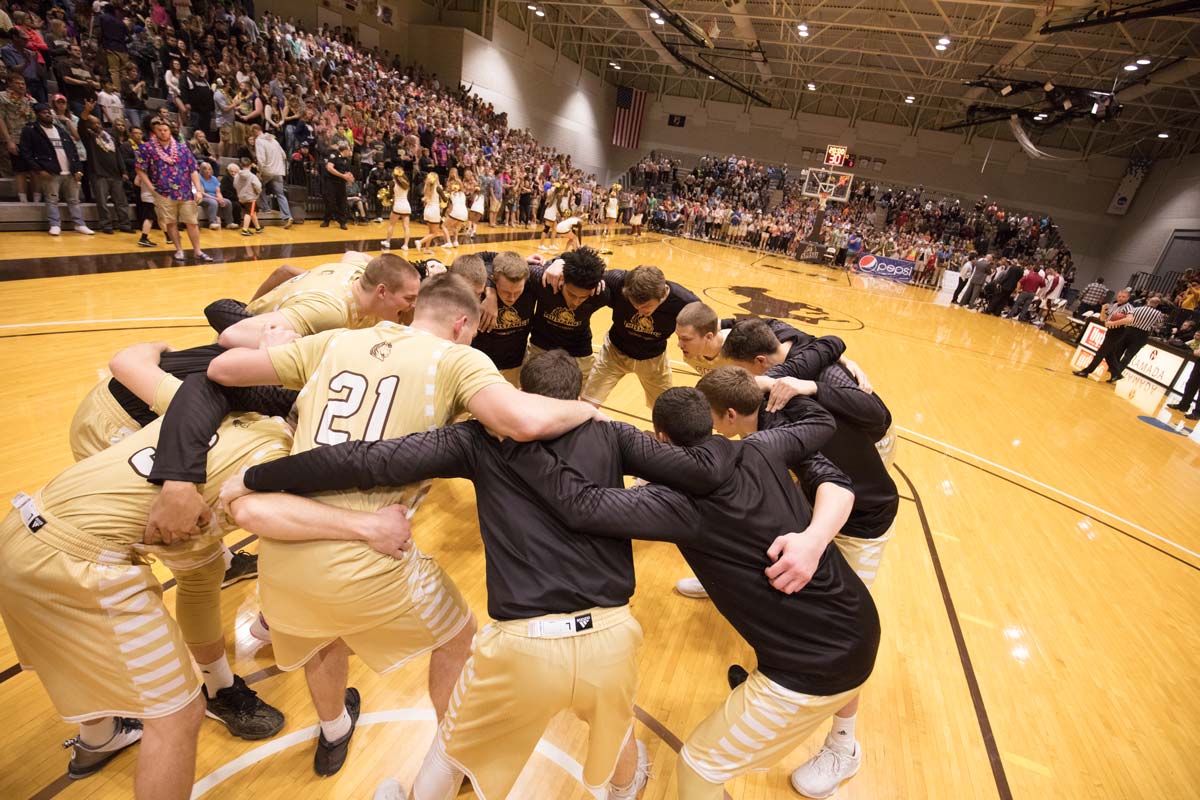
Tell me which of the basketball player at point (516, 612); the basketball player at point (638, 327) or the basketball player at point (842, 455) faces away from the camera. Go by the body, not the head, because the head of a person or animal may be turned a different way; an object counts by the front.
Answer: the basketball player at point (516, 612)

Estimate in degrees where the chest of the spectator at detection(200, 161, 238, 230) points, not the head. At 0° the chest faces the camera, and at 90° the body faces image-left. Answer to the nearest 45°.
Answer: approximately 315°

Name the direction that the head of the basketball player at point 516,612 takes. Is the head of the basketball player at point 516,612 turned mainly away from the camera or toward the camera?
away from the camera

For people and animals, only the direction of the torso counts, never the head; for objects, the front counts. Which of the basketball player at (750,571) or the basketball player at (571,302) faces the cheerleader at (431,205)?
the basketball player at (750,571)

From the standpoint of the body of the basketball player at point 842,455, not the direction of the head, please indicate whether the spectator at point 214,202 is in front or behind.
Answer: in front

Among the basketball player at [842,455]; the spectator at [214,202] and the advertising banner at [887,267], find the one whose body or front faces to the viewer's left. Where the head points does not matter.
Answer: the basketball player

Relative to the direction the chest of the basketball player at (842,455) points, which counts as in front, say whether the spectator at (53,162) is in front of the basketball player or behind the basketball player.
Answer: in front

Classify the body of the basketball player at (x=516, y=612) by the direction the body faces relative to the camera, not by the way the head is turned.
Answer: away from the camera

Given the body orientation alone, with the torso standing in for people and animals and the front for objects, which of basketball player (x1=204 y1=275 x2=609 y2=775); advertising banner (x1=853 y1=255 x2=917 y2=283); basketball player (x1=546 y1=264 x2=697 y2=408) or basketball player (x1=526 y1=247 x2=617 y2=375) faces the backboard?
basketball player (x1=204 y1=275 x2=609 y2=775)

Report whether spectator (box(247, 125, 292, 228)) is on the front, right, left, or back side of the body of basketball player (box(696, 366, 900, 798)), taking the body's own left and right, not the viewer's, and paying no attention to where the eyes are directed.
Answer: front

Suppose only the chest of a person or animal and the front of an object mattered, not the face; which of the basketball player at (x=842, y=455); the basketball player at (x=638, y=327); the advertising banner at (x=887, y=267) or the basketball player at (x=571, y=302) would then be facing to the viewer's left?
the basketball player at (x=842, y=455)

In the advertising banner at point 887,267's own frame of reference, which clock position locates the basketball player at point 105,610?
The basketball player is roughly at 12 o'clock from the advertising banner.

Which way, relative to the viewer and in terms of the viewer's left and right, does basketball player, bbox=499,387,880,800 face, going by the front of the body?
facing away from the viewer and to the left of the viewer

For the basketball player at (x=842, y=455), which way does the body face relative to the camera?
to the viewer's left

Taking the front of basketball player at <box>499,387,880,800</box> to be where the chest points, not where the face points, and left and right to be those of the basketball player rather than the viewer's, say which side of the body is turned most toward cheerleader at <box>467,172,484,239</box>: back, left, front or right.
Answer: front

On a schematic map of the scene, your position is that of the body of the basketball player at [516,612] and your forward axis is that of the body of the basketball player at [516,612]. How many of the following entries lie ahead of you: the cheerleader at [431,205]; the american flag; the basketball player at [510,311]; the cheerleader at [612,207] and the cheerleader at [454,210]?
5

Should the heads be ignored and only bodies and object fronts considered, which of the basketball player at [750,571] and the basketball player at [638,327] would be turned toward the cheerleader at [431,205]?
the basketball player at [750,571]
